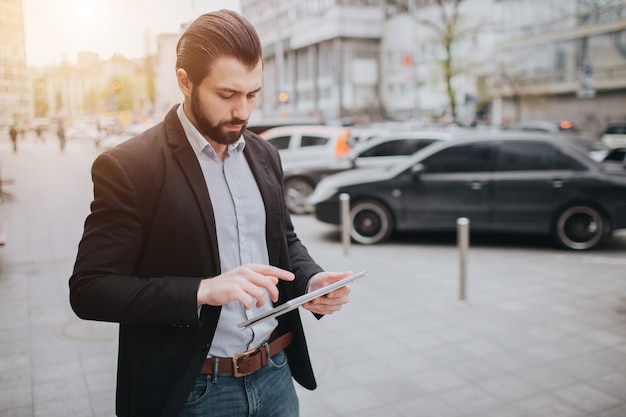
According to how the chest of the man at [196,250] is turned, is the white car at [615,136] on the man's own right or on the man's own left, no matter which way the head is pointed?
on the man's own left

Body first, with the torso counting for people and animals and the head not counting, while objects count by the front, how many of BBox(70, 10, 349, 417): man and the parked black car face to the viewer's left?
1

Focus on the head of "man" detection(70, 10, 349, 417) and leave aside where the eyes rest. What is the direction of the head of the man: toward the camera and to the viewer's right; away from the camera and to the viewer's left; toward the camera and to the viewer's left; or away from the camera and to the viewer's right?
toward the camera and to the viewer's right

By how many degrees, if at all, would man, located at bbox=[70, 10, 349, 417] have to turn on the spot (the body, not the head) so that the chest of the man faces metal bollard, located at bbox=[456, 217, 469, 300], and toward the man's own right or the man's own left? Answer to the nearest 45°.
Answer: approximately 90° to the man's own left

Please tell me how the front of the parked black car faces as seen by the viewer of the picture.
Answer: facing to the left of the viewer

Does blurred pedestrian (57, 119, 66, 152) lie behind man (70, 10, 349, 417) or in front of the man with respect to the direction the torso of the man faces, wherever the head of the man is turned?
behind

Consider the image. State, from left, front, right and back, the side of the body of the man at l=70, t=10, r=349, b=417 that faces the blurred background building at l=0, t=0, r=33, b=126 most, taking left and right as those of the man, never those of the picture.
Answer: back

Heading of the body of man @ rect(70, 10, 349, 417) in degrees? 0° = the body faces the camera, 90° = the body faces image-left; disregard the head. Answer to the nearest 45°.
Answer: approximately 315°

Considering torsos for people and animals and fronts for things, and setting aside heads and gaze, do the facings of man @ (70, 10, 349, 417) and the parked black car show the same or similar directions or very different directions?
very different directions
